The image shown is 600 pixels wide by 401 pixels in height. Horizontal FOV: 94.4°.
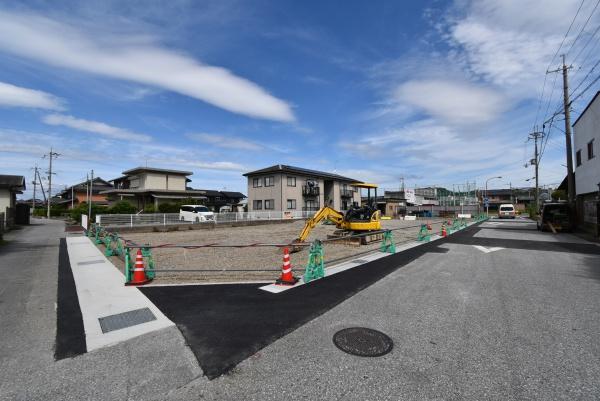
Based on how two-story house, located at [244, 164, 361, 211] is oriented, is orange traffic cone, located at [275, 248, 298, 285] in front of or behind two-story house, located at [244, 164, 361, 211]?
in front

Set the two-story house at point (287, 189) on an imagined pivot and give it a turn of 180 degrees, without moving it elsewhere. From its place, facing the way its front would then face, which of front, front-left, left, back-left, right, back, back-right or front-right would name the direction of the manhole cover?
back-left

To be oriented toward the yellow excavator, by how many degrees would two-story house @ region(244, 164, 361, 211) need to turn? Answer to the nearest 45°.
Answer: approximately 45° to its right

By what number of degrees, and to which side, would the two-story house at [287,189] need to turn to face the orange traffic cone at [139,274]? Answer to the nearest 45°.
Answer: approximately 45° to its right

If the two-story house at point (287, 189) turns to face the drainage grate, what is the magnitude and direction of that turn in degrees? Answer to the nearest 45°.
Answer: approximately 45° to its right

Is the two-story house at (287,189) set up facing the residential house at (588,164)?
yes

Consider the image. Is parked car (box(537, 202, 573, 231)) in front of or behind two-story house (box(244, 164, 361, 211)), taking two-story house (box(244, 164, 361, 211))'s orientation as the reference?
in front

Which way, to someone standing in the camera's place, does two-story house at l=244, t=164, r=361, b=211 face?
facing the viewer and to the right of the viewer

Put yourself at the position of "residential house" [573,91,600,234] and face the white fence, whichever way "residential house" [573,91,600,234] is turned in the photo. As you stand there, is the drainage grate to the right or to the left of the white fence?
left

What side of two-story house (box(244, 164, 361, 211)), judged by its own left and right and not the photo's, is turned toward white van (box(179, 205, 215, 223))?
right
